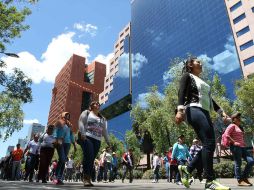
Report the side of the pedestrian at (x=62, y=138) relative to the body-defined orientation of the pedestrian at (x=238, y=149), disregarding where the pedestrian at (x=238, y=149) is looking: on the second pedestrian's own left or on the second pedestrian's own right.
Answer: on the second pedestrian's own right

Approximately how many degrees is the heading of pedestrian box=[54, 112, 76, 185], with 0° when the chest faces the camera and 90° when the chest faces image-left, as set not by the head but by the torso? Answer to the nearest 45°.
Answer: approximately 315°

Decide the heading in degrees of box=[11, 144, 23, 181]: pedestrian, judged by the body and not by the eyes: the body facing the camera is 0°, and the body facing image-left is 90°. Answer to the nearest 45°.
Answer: approximately 0°

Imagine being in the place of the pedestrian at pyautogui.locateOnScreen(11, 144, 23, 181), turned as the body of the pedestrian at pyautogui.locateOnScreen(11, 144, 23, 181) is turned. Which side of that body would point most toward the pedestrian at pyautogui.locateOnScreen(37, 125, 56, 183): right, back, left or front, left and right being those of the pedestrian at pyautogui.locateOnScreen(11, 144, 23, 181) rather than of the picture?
front

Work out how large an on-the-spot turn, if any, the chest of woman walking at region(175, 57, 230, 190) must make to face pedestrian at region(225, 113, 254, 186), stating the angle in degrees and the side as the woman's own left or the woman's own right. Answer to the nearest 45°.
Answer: approximately 135° to the woman's own left

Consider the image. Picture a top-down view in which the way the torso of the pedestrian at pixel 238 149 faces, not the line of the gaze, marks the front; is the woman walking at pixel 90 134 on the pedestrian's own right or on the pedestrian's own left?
on the pedestrian's own right

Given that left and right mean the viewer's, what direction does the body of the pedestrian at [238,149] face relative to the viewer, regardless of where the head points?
facing the viewer and to the right of the viewer

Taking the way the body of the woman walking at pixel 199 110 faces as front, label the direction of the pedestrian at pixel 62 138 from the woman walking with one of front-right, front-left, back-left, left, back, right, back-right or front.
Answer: back

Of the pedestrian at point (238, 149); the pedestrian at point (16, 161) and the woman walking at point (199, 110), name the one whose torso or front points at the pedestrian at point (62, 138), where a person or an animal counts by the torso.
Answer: the pedestrian at point (16, 161)

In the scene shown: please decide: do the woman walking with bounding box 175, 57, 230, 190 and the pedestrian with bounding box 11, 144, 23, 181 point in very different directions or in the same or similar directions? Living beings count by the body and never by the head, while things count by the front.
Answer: same or similar directions
